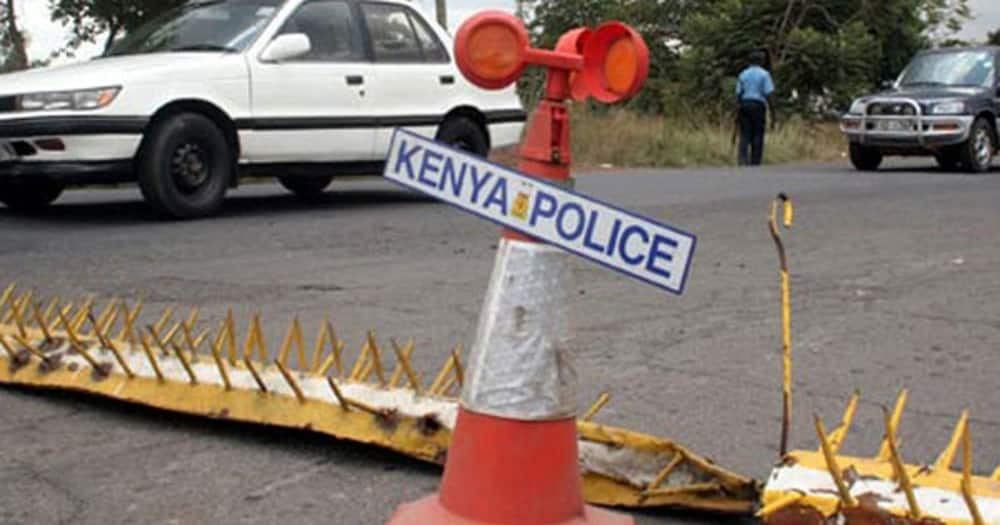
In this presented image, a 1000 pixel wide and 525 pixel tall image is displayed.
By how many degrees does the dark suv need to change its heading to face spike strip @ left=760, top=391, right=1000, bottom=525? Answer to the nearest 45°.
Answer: approximately 45° to its left

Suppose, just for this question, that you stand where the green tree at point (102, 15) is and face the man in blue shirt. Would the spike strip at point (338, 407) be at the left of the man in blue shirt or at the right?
right

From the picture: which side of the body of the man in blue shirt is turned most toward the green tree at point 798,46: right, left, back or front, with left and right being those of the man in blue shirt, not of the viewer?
front

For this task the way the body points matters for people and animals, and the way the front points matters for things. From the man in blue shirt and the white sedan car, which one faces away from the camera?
the man in blue shirt

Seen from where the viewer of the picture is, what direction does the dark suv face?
facing the viewer and to the left of the viewer

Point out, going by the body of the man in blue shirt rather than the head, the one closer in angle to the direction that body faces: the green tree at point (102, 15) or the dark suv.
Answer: the green tree

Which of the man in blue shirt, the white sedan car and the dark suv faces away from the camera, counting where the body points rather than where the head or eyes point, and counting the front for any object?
the man in blue shirt

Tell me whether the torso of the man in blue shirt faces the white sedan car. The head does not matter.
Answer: no

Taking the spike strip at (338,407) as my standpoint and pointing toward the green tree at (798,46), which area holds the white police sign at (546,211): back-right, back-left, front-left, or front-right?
back-right

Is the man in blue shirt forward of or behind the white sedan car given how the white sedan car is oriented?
behind

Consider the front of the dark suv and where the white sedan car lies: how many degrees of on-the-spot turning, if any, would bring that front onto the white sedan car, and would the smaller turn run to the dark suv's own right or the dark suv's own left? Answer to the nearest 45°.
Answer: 0° — it already faces it

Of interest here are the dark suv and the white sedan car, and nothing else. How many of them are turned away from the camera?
0

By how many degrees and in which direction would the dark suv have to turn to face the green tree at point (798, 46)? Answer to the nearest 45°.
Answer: approximately 135° to its right

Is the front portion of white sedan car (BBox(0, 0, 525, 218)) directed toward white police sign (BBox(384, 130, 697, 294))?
no

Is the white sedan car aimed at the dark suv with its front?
no

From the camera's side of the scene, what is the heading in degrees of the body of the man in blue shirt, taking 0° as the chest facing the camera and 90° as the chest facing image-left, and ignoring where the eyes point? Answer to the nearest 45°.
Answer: approximately 180°

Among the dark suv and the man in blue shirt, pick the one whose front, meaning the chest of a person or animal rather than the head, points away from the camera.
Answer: the man in blue shirt
